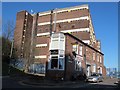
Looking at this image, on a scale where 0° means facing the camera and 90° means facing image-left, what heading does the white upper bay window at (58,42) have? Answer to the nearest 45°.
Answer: approximately 0°
